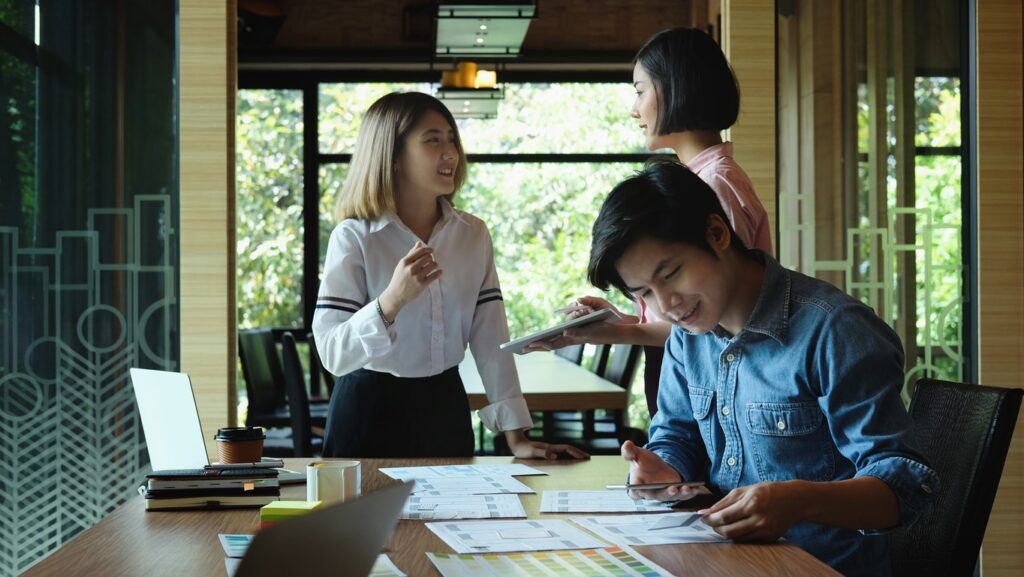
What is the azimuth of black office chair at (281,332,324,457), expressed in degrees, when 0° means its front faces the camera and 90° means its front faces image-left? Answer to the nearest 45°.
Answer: approximately 270°

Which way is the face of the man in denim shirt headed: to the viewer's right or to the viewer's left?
to the viewer's left

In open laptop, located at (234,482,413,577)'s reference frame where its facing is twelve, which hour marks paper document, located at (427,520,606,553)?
The paper document is roughly at 2 o'clock from the open laptop.

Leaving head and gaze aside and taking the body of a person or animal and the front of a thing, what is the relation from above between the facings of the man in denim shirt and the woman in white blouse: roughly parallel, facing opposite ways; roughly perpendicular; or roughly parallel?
roughly perpendicular

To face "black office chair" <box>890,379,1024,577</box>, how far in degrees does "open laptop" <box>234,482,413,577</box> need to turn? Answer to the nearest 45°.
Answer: approximately 90° to its right

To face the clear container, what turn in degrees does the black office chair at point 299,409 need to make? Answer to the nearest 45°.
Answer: approximately 90° to its right
